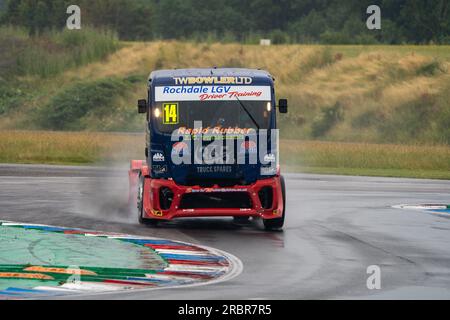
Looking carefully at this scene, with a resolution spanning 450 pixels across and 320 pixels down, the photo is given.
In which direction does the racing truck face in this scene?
toward the camera
